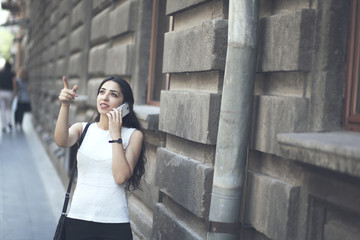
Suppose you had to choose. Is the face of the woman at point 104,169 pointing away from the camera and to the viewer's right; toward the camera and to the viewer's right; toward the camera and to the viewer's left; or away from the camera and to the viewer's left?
toward the camera and to the viewer's left

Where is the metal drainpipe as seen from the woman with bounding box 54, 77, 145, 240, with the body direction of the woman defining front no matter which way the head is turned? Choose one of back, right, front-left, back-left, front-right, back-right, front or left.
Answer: left

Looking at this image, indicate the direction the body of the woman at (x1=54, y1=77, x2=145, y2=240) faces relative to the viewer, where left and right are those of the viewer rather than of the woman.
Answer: facing the viewer and to the left of the viewer

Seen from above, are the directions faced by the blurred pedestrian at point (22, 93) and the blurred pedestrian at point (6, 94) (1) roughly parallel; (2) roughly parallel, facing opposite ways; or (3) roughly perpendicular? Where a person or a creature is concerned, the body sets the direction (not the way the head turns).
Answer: roughly parallel

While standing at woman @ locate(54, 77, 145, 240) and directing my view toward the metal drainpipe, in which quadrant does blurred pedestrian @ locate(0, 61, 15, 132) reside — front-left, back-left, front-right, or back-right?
back-left

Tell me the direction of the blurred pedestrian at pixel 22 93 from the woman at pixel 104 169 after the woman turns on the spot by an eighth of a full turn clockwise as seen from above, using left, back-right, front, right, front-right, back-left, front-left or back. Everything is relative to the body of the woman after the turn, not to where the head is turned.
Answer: right

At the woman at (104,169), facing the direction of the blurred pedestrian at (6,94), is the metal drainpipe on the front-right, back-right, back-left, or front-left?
back-right
